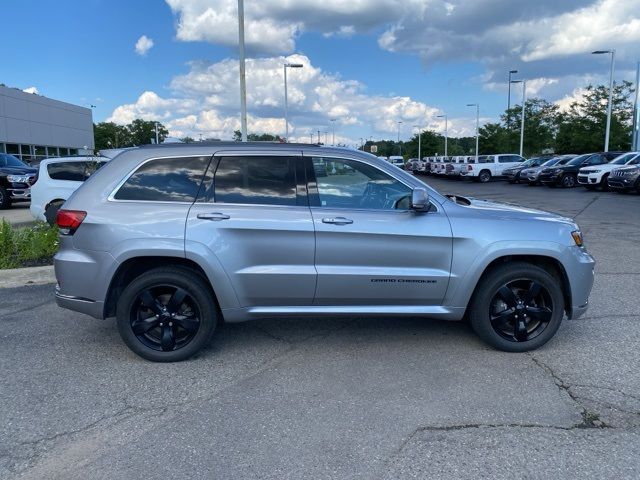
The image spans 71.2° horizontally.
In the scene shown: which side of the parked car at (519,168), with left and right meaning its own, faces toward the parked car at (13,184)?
front

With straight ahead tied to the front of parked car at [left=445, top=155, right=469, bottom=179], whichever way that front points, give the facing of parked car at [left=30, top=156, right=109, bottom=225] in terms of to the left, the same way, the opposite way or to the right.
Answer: the opposite way

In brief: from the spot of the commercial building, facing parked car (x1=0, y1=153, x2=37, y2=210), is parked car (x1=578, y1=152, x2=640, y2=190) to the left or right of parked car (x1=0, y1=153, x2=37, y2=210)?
left

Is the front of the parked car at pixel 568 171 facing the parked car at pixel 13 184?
yes

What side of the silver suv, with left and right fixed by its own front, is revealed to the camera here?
right

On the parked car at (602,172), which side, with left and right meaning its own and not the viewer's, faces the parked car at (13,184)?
front

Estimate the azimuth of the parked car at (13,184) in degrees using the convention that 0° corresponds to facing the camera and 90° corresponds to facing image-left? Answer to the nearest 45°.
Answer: approximately 315°

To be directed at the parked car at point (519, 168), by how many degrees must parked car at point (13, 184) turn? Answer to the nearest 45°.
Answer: approximately 45° to its left
